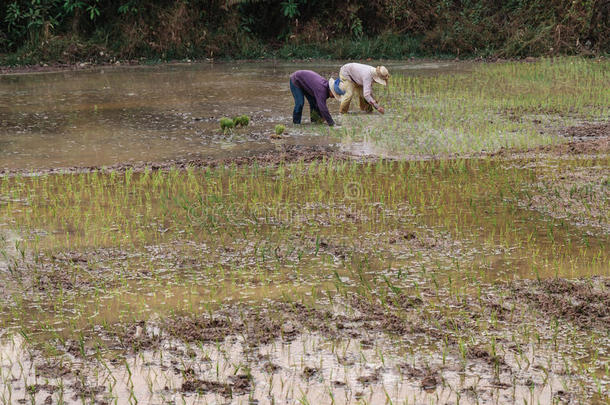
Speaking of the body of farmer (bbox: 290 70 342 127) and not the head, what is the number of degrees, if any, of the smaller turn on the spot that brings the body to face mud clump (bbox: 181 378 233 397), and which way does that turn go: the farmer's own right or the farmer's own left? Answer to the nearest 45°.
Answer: approximately 90° to the farmer's own right

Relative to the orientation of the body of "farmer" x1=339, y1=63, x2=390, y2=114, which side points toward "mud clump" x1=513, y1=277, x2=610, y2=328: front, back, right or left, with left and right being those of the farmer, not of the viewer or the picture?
right

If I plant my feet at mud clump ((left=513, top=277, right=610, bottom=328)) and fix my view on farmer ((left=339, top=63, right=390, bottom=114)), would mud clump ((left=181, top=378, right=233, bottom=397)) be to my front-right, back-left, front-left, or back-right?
back-left

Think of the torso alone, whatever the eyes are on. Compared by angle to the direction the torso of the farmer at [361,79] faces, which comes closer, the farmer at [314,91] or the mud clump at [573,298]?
the mud clump

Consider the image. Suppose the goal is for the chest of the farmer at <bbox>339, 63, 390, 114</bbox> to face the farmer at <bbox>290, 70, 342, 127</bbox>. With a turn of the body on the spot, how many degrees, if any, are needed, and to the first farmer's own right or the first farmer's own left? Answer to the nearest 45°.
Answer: approximately 135° to the first farmer's own right

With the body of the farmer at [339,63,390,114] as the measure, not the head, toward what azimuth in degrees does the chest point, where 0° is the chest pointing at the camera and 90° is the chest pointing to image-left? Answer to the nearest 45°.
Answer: approximately 270°

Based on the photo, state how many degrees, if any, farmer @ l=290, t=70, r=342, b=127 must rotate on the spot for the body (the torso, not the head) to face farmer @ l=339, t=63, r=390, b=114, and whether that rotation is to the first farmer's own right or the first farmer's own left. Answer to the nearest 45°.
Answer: approximately 45° to the first farmer's own left

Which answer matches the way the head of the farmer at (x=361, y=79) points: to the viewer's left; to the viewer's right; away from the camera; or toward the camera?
to the viewer's right

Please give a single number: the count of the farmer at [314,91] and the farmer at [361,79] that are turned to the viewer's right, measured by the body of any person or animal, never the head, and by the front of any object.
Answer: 2

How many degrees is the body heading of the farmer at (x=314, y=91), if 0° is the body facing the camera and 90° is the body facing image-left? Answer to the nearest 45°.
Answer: approximately 270°

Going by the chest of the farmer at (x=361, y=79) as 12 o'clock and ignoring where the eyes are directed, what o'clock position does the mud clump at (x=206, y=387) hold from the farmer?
The mud clump is roughly at 3 o'clock from the farmer.

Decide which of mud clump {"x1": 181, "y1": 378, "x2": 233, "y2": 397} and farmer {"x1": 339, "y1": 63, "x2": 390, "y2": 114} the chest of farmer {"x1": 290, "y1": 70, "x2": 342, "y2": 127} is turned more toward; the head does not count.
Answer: the farmer

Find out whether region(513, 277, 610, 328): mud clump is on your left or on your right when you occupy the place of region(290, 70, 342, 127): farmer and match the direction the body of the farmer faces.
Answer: on your right
